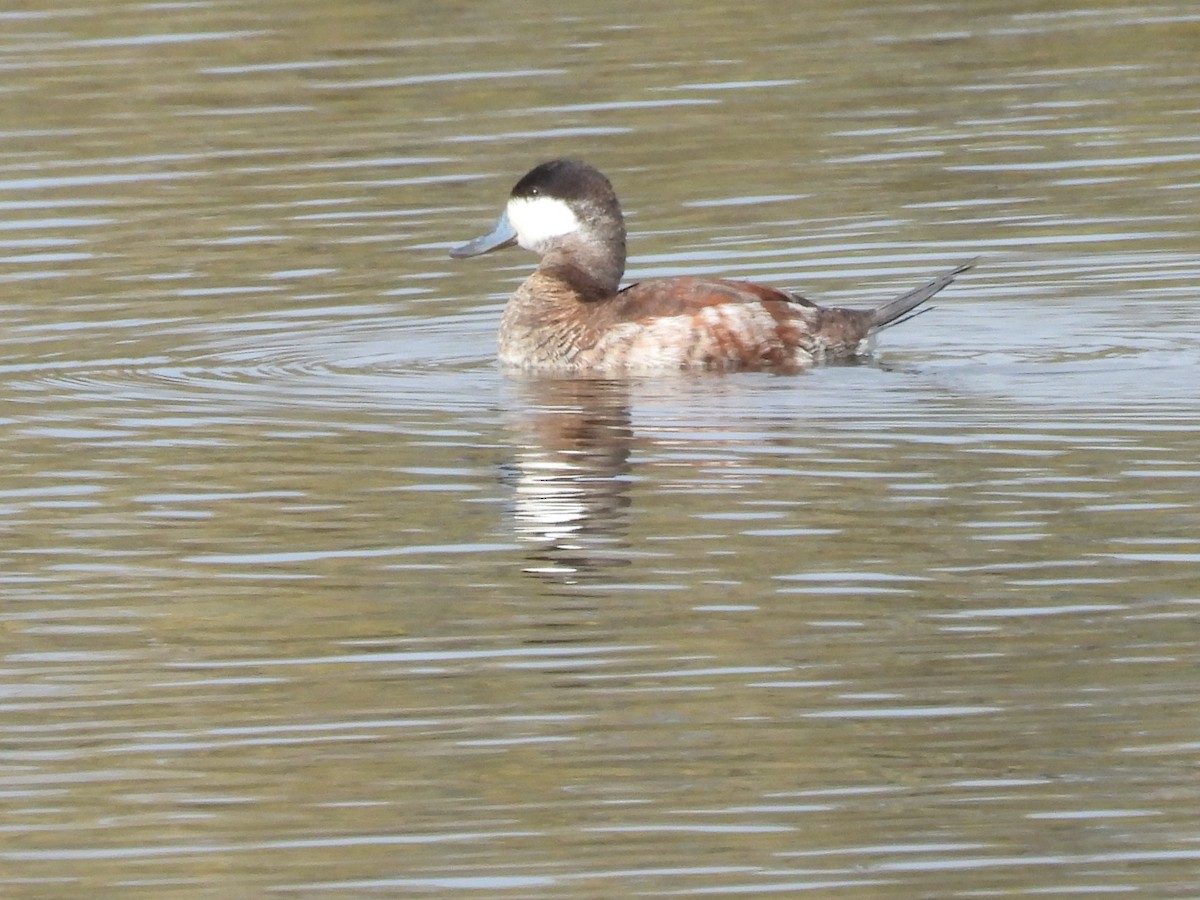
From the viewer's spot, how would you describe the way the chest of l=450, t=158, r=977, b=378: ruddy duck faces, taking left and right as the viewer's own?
facing to the left of the viewer
